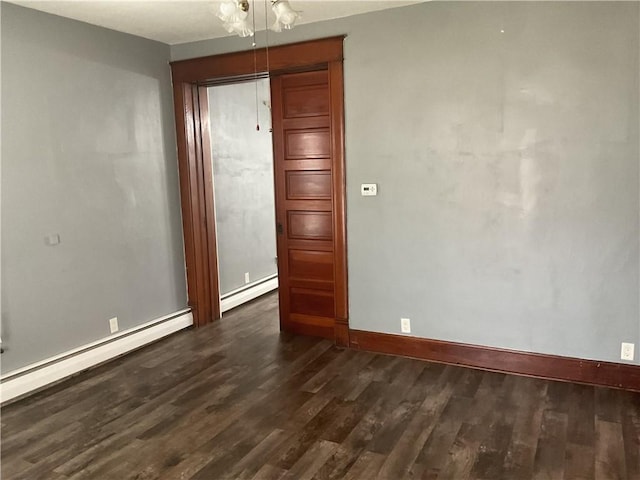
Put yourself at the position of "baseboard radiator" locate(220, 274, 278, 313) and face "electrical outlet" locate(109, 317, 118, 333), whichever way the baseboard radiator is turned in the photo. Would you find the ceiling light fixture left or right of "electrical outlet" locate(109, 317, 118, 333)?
left

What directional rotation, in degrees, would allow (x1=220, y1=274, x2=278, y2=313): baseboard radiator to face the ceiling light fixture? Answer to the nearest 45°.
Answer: approximately 45° to its right

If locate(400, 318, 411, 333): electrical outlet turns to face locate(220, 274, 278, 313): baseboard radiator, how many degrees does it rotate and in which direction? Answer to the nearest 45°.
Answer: approximately 135° to its right

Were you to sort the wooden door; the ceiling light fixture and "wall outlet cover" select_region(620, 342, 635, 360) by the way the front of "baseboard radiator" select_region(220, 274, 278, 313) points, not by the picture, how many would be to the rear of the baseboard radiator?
0

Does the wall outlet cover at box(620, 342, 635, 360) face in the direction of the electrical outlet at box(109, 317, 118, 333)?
no

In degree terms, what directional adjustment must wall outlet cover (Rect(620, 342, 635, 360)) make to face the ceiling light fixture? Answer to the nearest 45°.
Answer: approximately 45° to its right

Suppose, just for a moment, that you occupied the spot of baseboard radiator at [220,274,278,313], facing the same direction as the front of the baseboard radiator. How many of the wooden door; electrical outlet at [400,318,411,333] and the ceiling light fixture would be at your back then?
0

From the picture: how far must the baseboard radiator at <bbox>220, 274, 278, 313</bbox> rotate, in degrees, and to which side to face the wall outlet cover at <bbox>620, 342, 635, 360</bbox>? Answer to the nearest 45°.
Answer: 0° — it already faces it

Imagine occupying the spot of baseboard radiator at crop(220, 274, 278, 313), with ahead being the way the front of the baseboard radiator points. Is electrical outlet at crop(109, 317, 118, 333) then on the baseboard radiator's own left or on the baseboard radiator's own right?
on the baseboard radiator's own right

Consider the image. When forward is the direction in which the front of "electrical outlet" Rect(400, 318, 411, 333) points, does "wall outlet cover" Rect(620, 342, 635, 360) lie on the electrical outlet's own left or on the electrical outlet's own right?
on the electrical outlet's own left

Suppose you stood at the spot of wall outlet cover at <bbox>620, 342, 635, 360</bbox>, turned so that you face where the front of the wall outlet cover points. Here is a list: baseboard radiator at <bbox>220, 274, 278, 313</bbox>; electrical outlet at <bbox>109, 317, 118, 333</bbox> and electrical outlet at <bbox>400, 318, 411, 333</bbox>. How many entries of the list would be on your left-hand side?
0

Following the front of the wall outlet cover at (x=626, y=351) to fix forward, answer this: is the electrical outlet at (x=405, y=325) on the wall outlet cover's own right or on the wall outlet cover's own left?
on the wall outlet cover's own right

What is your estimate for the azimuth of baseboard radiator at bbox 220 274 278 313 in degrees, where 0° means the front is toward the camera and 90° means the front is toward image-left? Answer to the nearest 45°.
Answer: approximately 315°

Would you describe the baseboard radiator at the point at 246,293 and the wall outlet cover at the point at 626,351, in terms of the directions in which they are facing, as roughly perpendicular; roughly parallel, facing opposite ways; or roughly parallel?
roughly perpendicular

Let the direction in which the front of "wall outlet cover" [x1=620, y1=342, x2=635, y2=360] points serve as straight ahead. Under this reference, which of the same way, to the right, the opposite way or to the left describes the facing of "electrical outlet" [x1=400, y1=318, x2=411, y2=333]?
the same way

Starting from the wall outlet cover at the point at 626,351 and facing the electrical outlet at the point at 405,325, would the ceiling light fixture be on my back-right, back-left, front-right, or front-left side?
front-left

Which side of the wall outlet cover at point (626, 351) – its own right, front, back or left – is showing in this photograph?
front

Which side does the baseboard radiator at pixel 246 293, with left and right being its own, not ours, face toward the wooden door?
front
